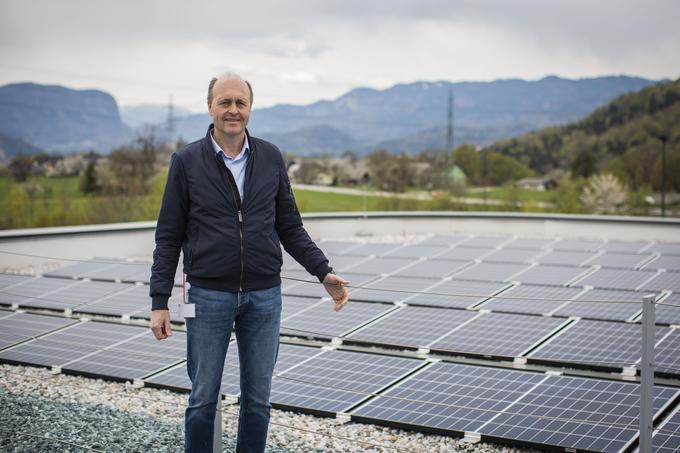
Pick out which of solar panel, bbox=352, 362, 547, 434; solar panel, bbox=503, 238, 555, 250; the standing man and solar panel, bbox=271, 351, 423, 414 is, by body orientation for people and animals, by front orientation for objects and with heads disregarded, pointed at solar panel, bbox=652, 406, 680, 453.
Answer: solar panel, bbox=503, 238, 555, 250

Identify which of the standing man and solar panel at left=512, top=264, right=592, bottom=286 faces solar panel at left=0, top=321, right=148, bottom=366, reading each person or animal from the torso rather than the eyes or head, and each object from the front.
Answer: solar panel at left=512, top=264, right=592, bottom=286

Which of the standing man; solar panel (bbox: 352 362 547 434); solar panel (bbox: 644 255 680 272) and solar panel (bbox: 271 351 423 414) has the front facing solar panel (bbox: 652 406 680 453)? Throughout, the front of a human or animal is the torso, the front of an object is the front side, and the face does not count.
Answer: solar panel (bbox: 644 255 680 272)

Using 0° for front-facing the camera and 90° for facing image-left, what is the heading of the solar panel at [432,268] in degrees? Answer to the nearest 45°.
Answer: approximately 45°

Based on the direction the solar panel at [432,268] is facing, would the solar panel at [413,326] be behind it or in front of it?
in front

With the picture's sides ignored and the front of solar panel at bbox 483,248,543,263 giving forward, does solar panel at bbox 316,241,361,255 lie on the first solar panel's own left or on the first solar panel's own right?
on the first solar panel's own right

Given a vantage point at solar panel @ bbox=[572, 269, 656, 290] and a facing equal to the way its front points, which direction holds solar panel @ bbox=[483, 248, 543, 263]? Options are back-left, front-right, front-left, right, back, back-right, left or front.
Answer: right

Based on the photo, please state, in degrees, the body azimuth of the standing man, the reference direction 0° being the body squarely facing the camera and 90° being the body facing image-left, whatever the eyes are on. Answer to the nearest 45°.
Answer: approximately 0°

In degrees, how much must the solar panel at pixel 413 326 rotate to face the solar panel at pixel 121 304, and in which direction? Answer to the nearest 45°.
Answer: approximately 45° to its right

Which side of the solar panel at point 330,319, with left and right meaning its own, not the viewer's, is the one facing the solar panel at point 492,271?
back

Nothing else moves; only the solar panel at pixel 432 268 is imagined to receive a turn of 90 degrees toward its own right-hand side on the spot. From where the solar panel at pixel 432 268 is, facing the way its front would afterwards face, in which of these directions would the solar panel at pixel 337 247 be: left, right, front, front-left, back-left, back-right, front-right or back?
front

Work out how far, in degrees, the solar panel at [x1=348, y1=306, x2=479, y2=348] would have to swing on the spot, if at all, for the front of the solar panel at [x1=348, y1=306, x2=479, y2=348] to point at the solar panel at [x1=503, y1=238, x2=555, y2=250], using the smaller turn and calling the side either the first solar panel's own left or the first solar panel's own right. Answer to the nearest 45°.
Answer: approximately 135° to the first solar panel's own right

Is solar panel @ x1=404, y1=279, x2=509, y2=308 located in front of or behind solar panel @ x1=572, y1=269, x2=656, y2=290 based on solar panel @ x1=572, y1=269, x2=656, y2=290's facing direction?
in front

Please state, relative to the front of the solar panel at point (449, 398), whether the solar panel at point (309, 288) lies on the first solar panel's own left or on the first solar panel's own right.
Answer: on the first solar panel's own right

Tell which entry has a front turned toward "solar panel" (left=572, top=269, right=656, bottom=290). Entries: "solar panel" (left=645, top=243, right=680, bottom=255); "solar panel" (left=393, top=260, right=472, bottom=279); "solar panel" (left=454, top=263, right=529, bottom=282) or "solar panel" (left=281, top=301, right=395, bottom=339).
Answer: "solar panel" (left=645, top=243, right=680, bottom=255)
